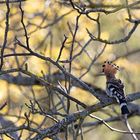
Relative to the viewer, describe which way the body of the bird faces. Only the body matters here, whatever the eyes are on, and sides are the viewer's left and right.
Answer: facing away from the viewer and to the left of the viewer
